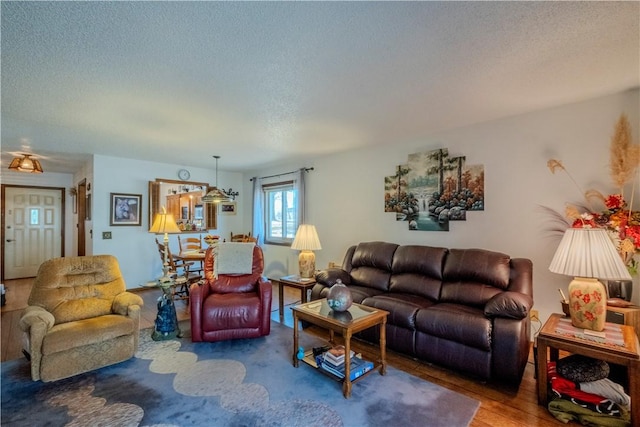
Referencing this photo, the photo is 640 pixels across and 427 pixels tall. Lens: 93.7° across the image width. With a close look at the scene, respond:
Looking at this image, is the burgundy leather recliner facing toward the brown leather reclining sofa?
no

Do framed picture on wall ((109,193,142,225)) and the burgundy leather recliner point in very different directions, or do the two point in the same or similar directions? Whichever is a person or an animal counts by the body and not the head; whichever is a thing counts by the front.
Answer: same or similar directions

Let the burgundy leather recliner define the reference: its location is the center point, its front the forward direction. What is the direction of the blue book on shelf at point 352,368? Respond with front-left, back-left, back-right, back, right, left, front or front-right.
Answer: front-left

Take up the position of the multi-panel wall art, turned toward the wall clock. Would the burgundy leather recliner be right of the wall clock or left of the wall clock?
left

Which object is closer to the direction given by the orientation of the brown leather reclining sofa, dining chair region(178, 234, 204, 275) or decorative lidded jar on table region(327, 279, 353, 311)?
the decorative lidded jar on table

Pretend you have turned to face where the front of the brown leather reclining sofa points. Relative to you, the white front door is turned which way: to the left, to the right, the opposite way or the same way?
to the left

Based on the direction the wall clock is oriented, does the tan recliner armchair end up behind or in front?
in front

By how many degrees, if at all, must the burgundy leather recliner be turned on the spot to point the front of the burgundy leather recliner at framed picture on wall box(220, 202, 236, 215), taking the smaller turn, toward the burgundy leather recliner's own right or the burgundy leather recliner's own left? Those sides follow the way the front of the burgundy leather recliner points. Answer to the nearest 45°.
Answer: approximately 180°

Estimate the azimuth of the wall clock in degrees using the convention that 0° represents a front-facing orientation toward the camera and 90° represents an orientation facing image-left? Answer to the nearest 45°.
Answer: approximately 0°

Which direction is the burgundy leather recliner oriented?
toward the camera

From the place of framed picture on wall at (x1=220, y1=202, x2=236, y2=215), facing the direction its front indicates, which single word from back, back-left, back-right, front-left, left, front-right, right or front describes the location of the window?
front-left

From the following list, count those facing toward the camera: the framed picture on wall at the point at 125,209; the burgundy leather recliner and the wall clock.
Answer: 3

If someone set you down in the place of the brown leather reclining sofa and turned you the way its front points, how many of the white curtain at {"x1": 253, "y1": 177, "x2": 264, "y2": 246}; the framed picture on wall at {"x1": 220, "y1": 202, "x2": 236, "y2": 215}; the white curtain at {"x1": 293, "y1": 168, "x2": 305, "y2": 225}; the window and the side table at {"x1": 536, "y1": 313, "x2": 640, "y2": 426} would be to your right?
4

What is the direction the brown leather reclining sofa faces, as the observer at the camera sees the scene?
facing the viewer and to the left of the viewer

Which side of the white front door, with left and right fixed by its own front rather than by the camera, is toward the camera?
front

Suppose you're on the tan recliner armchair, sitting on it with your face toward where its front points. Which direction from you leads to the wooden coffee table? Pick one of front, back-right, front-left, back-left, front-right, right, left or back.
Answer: front
